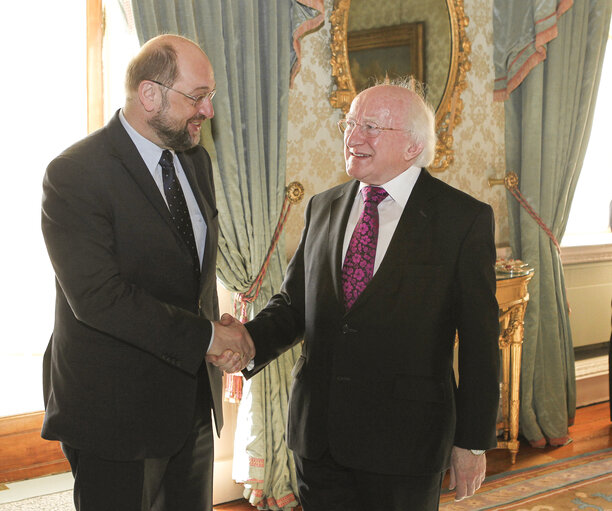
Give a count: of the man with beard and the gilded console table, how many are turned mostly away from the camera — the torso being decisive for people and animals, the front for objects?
0

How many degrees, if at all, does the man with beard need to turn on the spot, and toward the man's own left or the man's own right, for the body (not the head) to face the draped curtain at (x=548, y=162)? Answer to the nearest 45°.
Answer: approximately 90° to the man's own left

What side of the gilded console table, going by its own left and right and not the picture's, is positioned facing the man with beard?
right

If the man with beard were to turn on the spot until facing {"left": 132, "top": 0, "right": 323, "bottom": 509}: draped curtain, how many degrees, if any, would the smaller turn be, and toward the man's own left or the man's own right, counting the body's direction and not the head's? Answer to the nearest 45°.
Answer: approximately 90° to the man's own left

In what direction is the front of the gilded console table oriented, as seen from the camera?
facing the viewer and to the right of the viewer

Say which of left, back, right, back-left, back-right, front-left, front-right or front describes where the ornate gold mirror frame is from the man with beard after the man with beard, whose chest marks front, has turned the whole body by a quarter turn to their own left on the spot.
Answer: front
